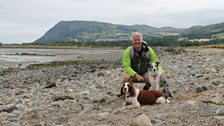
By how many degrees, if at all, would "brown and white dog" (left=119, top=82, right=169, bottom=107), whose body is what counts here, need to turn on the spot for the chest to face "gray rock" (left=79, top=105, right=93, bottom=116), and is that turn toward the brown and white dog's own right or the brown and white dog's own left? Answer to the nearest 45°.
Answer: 0° — it already faces it

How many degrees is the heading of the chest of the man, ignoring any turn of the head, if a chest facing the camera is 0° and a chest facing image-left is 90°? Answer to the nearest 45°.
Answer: approximately 0°

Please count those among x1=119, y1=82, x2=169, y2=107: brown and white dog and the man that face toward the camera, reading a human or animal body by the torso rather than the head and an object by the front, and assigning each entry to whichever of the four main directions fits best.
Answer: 1

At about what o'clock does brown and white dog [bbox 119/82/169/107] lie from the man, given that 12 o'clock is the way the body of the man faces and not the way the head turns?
The brown and white dog is roughly at 12 o'clock from the man.

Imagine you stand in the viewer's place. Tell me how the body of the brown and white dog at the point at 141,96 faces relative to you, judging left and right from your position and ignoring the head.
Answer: facing to the left of the viewer

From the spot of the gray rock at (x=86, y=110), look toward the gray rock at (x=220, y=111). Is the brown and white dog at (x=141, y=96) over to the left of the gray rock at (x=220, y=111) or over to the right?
left

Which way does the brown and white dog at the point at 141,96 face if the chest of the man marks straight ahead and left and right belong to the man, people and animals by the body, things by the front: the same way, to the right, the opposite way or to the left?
to the right

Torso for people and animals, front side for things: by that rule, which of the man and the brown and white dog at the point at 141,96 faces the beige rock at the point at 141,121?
the man

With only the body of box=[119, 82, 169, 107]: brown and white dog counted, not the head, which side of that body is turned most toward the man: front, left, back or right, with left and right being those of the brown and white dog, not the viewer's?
right

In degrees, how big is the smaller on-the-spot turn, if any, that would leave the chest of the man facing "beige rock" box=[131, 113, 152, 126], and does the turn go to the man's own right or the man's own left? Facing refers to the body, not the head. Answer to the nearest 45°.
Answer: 0° — they already face it

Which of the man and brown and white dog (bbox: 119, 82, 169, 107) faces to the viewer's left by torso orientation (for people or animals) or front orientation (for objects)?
the brown and white dog
